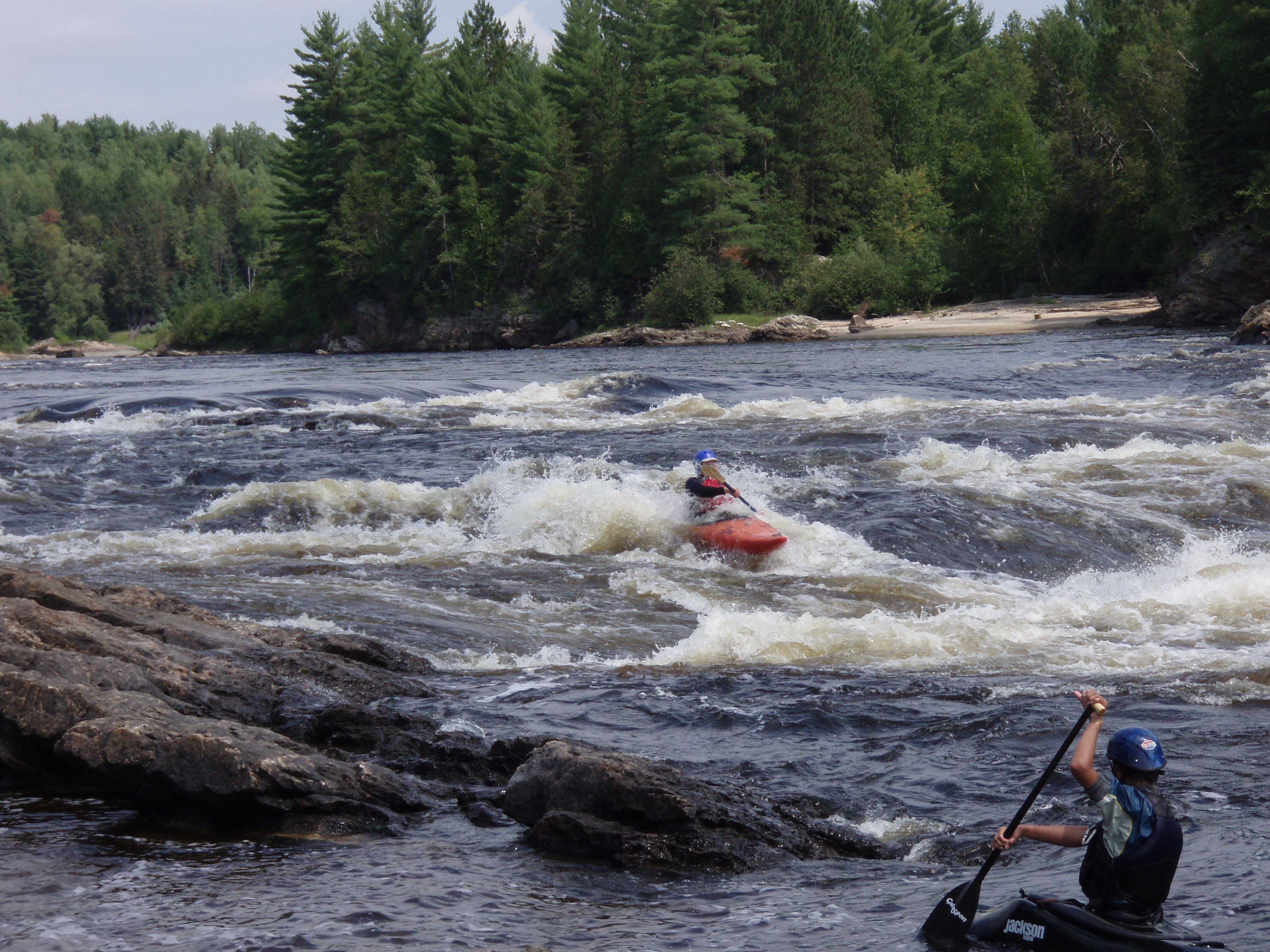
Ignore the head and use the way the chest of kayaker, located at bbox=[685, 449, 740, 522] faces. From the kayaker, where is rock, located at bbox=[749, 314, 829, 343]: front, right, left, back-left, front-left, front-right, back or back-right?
back-left

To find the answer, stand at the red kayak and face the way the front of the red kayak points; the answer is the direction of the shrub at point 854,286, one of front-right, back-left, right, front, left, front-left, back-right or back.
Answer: back-left

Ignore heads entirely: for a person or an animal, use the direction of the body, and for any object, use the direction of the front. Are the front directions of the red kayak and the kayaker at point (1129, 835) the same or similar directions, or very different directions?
very different directions

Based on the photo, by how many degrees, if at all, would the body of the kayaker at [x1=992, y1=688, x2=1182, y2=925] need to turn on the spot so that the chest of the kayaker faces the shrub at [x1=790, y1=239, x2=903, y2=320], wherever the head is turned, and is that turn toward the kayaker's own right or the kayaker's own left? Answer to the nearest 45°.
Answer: approximately 45° to the kayaker's own right

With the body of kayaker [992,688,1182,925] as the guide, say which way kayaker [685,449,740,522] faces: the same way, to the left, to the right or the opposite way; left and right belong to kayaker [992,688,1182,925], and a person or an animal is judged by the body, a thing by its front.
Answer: the opposite way
